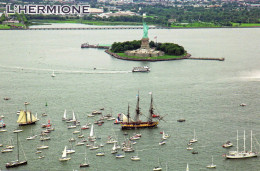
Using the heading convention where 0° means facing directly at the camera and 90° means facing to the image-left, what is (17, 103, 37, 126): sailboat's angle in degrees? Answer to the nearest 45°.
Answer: approximately 270°

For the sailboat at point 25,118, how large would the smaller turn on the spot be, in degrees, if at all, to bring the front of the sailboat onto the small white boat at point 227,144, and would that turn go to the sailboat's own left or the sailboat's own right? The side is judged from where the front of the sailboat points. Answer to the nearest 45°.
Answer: approximately 45° to the sailboat's own right
